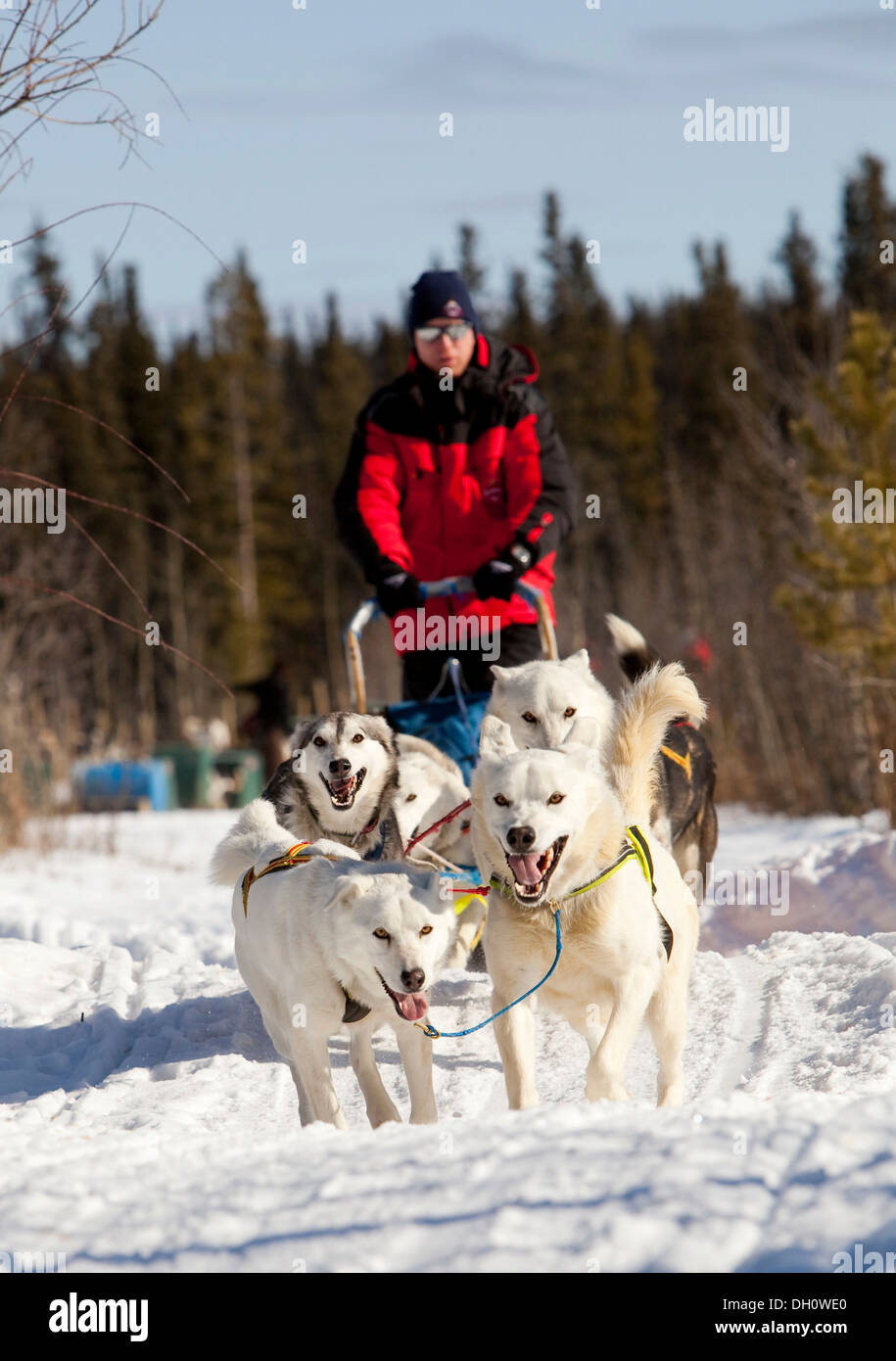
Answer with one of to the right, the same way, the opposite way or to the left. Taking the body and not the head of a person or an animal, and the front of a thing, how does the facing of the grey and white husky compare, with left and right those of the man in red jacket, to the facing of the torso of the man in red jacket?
the same way

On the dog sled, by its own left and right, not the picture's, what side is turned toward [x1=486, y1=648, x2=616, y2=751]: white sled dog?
front

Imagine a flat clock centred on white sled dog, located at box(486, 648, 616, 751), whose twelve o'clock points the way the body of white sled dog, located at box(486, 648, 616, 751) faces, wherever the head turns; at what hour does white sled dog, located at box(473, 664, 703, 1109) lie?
white sled dog, located at box(473, 664, 703, 1109) is roughly at 12 o'clock from white sled dog, located at box(486, 648, 616, 751).

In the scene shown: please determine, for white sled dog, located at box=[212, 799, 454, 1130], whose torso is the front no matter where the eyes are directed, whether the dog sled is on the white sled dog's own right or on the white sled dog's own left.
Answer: on the white sled dog's own left

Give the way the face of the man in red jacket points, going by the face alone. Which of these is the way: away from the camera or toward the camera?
toward the camera

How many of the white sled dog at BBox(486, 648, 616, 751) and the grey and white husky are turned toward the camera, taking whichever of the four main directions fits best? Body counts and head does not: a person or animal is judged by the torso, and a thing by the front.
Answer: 2

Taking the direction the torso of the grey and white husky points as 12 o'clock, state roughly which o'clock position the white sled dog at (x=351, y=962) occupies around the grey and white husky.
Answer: The white sled dog is roughly at 12 o'clock from the grey and white husky.

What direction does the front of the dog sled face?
toward the camera

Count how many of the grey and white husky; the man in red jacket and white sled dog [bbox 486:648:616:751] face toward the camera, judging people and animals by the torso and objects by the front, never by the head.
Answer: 3

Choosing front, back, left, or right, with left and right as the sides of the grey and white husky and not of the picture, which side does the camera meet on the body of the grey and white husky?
front

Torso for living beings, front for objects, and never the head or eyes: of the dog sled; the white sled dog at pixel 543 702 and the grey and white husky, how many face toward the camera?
3

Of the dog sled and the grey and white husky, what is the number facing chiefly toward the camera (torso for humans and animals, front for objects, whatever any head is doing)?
2
